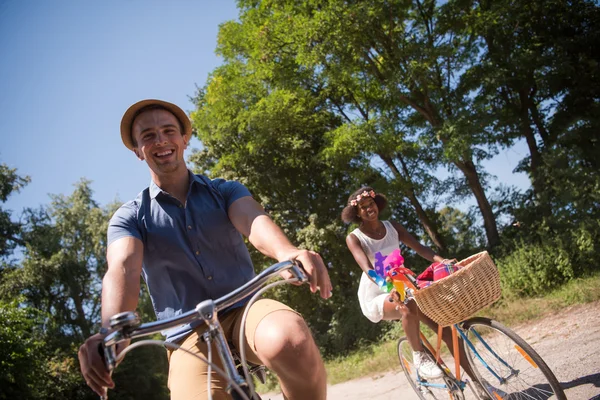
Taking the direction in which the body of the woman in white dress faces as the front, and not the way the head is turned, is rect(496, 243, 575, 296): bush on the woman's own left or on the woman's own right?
on the woman's own left

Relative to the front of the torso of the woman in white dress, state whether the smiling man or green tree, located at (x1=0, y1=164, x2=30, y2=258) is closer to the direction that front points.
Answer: the smiling man

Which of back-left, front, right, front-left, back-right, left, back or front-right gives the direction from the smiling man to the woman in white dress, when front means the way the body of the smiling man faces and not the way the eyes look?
back-left

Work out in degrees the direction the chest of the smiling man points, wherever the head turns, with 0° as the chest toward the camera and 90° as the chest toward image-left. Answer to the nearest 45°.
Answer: approximately 0°

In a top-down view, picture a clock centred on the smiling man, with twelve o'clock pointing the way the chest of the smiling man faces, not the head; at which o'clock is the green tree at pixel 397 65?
The green tree is roughly at 7 o'clock from the smiling man.

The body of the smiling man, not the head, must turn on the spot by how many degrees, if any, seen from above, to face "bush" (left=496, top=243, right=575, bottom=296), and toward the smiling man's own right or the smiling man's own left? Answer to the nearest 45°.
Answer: approximately 135° to the smiling man's own left

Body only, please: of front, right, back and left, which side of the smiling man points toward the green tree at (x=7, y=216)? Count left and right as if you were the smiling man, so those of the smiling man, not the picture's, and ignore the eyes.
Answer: back

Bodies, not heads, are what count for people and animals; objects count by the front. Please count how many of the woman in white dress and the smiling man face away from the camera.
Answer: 0
